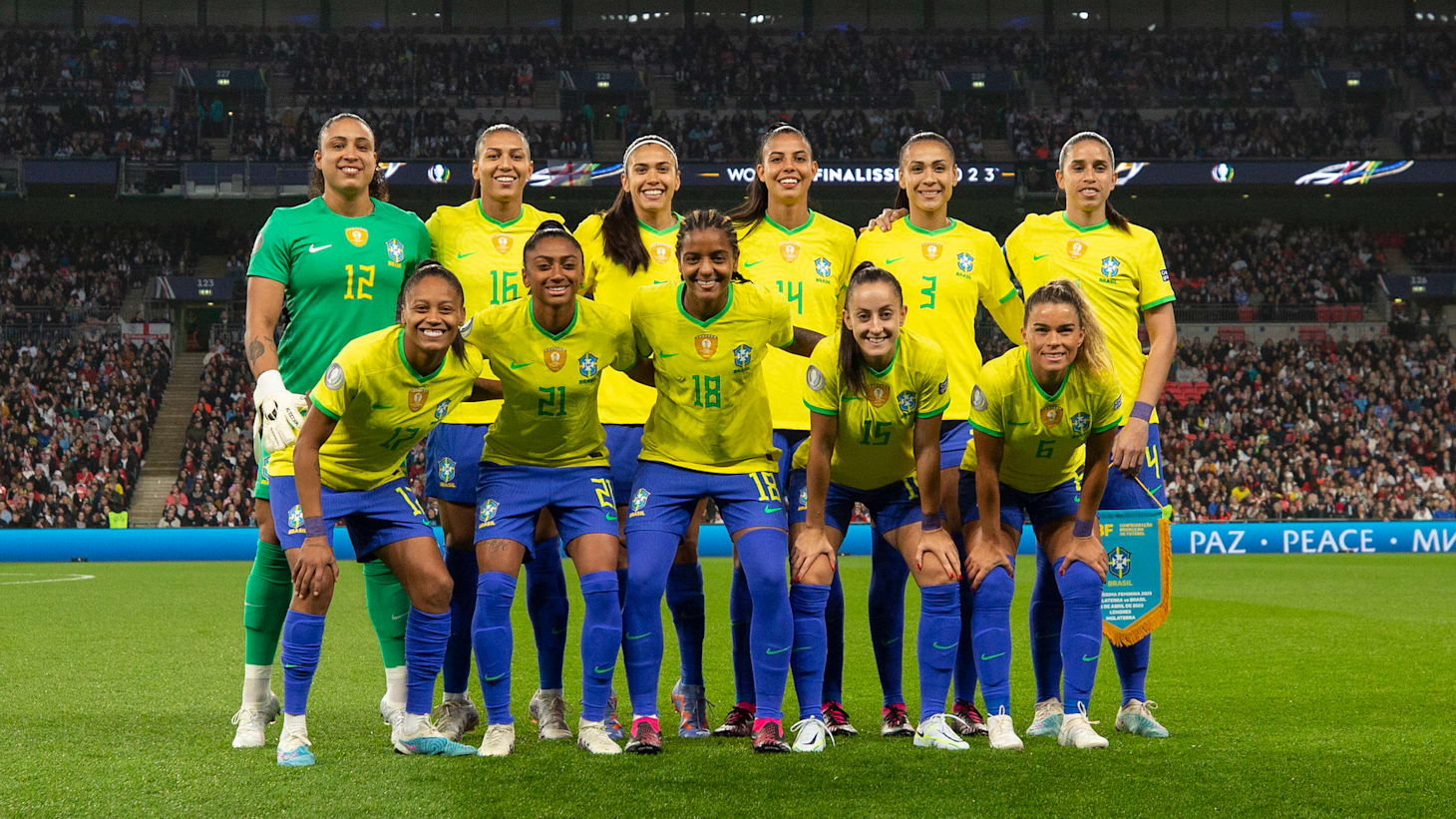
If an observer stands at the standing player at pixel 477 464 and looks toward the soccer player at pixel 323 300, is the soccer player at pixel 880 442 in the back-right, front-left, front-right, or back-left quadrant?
back-left

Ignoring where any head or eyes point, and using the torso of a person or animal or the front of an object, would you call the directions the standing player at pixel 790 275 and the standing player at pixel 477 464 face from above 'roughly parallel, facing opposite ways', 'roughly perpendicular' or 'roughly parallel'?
roughly parallel

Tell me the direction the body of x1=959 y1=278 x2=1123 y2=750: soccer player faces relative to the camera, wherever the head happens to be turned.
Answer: toward the camera

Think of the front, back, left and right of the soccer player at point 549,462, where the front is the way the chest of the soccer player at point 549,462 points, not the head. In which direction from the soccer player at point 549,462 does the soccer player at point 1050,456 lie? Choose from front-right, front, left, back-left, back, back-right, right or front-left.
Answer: left

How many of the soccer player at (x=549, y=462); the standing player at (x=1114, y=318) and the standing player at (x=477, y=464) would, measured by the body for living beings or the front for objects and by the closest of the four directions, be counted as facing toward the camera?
3

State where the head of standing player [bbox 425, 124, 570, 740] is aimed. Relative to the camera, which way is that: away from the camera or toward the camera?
toward the camera

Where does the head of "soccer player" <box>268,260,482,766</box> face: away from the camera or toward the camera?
toward the camera

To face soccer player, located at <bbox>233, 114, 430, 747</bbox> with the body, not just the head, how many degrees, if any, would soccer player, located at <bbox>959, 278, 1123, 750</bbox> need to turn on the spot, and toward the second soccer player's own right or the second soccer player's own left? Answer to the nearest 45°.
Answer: approximately 90° to the second soccer player's own right

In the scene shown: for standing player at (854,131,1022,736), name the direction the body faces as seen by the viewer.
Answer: toward the camera

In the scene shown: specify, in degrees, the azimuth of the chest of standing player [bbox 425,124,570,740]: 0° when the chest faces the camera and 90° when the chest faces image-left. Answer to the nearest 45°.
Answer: approximately 0°

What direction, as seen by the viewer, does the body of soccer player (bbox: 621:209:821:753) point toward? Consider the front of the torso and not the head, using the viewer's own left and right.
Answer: facing the viewer

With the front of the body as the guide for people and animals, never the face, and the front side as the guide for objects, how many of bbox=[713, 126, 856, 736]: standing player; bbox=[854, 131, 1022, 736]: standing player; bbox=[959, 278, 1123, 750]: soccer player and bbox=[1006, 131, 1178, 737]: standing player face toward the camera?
4
